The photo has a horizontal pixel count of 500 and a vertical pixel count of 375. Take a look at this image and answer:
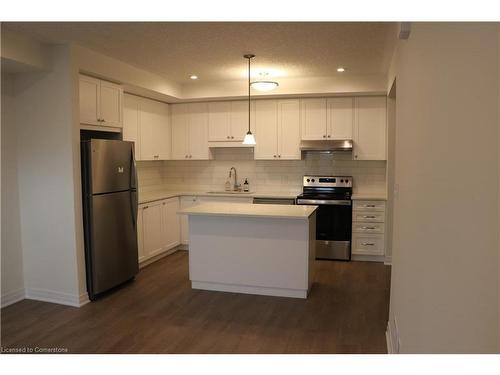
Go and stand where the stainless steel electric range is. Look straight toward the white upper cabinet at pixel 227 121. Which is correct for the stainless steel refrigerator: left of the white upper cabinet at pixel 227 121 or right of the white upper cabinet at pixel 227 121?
left

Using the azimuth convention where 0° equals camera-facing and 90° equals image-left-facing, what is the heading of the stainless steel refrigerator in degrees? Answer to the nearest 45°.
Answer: approximately 315°

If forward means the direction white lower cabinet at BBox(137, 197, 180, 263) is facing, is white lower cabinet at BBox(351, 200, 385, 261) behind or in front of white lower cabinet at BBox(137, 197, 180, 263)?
in front

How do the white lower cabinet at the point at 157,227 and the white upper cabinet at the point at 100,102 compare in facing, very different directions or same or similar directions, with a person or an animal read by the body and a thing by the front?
same or similar directions

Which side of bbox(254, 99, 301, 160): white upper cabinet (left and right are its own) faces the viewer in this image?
front

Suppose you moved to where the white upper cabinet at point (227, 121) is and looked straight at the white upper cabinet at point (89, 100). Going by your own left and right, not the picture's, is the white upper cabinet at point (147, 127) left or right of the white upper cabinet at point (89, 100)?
right

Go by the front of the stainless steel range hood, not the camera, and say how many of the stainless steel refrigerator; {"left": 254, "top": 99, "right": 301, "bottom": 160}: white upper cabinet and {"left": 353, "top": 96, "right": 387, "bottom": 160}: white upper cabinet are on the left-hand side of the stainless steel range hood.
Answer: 1

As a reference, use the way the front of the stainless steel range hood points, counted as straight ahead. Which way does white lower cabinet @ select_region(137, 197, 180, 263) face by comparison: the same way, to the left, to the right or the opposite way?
to the left

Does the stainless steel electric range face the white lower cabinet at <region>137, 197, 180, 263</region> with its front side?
no

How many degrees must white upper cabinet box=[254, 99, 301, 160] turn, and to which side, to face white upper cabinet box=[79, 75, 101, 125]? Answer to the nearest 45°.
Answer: approximately 45° to its right

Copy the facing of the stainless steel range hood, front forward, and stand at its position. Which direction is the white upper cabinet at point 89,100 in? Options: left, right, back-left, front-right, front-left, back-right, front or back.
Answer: front-right

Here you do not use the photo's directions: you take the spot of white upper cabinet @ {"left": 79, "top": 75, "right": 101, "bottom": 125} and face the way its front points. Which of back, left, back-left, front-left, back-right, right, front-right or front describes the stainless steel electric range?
front-left

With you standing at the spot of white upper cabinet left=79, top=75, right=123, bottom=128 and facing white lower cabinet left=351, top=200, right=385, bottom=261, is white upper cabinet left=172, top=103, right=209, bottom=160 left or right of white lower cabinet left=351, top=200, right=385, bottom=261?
left

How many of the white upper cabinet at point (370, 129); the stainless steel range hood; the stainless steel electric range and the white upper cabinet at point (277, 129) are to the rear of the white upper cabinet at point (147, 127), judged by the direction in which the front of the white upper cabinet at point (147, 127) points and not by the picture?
0

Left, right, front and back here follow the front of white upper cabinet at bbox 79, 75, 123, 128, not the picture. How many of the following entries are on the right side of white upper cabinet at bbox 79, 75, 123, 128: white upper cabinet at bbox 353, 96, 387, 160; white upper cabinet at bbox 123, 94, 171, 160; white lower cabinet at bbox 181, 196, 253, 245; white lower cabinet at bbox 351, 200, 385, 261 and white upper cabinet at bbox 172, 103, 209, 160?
0

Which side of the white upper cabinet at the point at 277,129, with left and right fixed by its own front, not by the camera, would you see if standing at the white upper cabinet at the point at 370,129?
left

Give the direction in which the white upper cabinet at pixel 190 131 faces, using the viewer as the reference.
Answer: facing the viewer

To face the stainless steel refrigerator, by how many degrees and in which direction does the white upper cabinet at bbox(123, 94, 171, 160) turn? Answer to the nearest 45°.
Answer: approximately 45° to its right

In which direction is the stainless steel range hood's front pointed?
toward the camera
